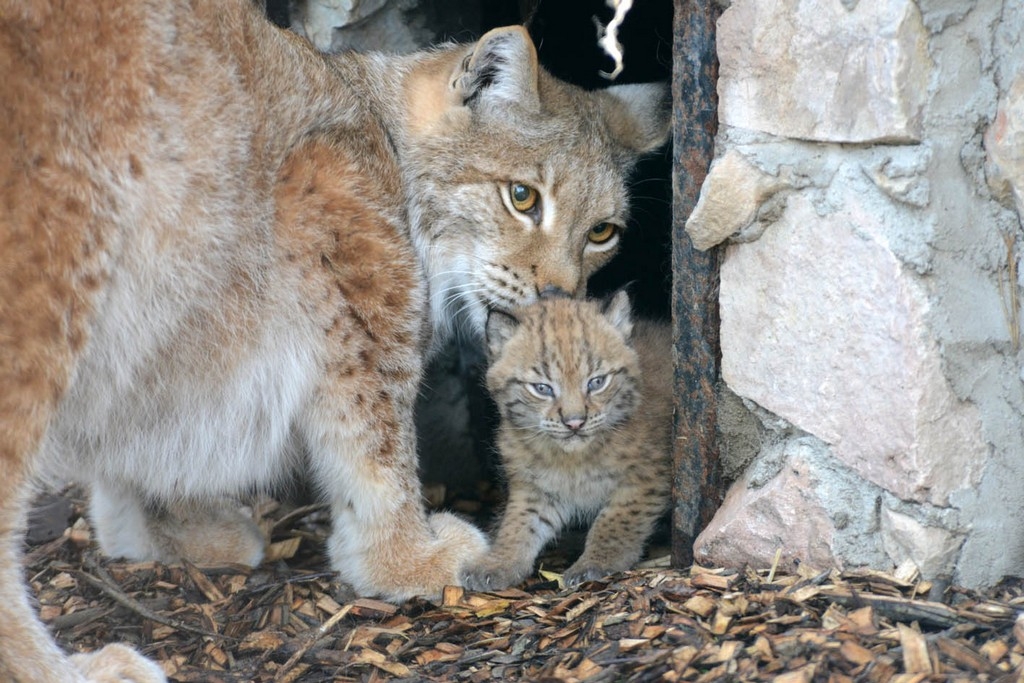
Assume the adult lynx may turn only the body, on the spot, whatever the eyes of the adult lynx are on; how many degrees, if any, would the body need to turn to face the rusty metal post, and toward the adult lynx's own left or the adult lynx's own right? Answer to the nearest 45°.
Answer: approximately 45° to the adult lynx's own right

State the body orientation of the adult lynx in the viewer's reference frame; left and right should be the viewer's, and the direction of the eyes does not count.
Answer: facing away from the viewer and to the right of the viewer
